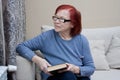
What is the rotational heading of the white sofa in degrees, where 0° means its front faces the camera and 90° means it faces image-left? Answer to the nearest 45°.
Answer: approximately 0°
